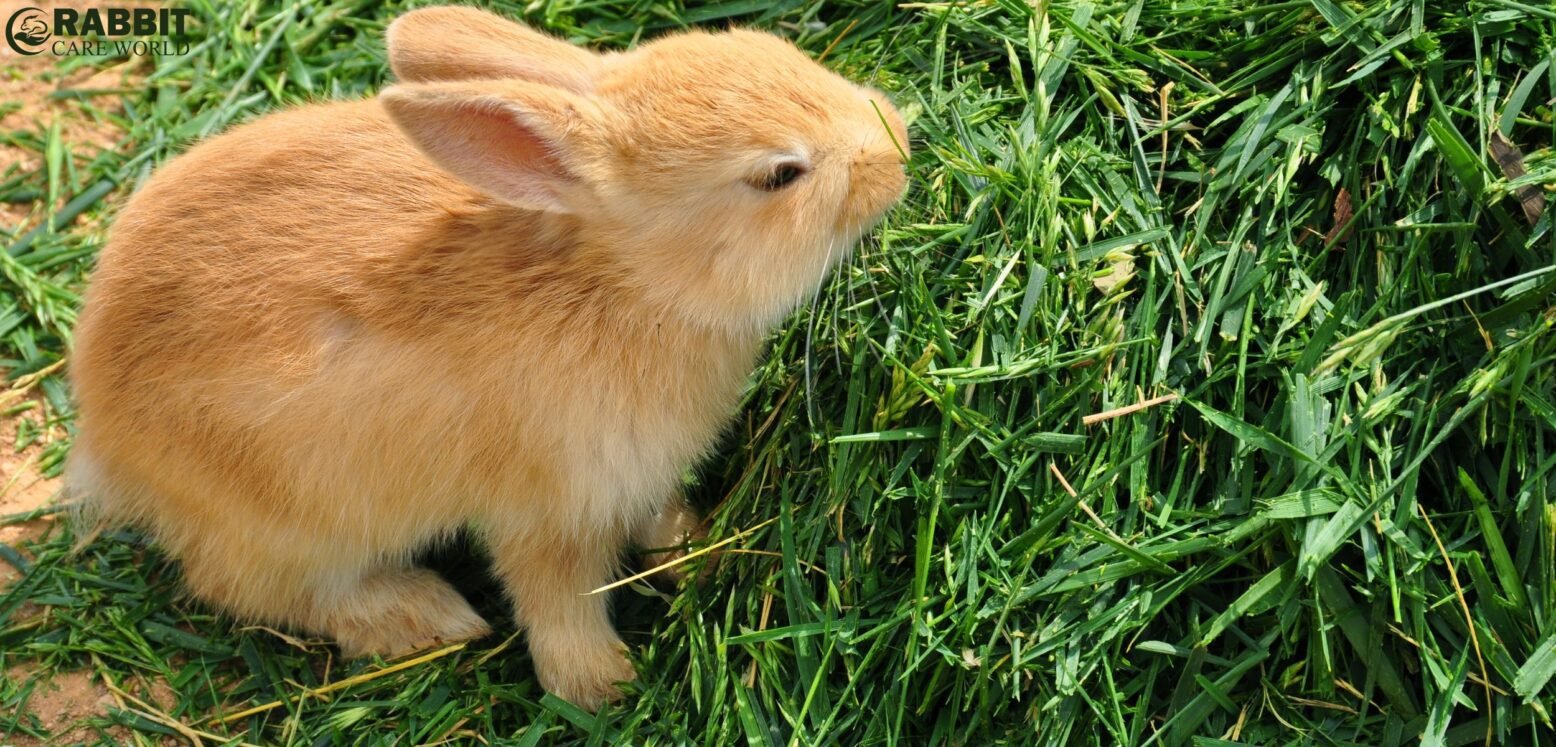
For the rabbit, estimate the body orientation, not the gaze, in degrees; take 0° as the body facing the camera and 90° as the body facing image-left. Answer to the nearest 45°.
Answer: approximately 270°
